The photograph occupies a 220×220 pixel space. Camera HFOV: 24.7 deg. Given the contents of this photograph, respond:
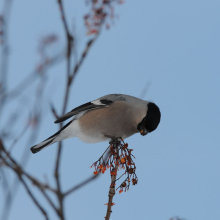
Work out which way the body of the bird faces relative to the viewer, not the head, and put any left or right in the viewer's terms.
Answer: facing to the right of the viewer
